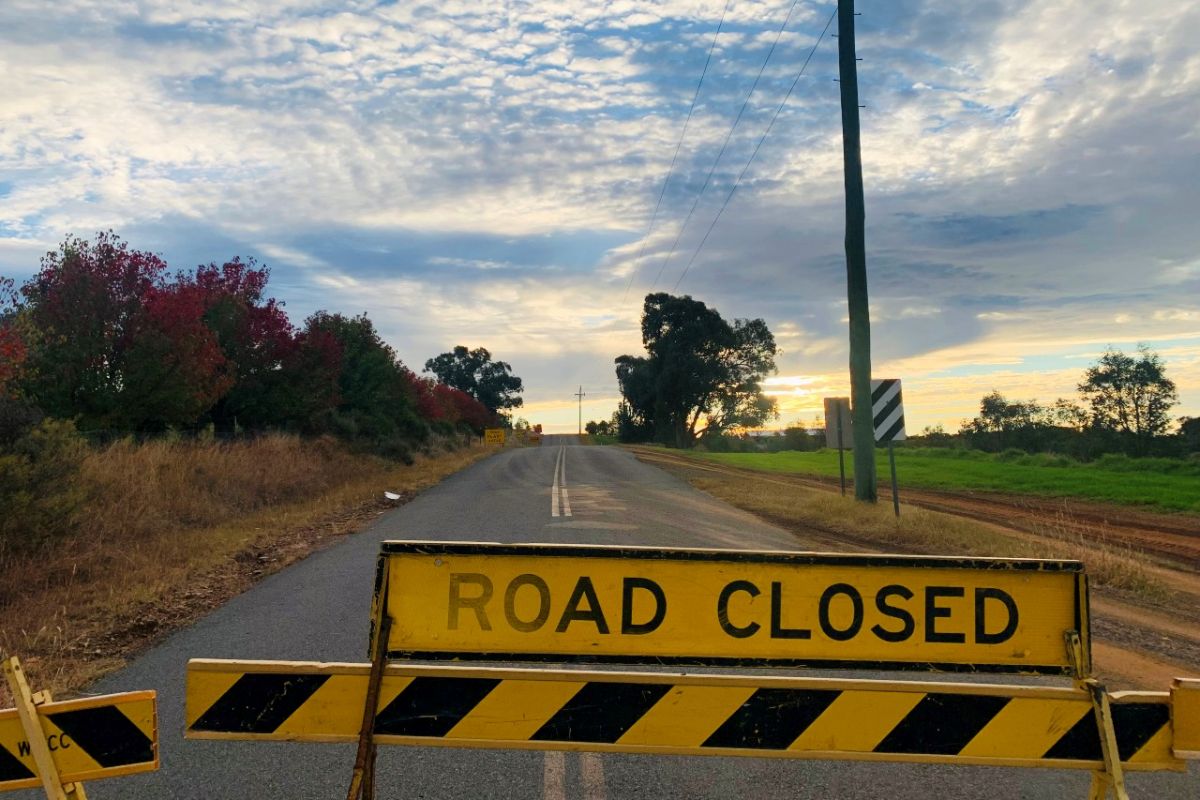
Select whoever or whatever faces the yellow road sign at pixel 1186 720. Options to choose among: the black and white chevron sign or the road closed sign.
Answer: the black and white chevron sign

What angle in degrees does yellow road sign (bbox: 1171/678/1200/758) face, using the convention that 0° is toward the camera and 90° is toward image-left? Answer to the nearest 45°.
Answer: approximately 0°

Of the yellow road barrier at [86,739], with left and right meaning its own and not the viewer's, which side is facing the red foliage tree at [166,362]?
back

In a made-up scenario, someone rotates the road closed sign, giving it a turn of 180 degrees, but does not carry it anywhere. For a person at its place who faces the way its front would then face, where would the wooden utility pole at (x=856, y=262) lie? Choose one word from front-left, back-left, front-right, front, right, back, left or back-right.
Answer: front

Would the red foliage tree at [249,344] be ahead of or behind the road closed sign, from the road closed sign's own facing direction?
behind

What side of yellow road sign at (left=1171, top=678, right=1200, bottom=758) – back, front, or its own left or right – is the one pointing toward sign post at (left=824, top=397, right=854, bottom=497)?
back

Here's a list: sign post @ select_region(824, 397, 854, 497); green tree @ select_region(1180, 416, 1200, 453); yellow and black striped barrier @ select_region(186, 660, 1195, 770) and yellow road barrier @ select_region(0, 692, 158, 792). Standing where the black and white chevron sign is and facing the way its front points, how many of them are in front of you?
2

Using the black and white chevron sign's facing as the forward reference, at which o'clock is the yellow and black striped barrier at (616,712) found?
The yellow and black striped barrier is roughly at 12 o'clock from the black and white chevron sign.

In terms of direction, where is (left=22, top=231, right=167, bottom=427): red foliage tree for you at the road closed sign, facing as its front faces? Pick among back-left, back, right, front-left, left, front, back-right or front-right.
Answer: back-right

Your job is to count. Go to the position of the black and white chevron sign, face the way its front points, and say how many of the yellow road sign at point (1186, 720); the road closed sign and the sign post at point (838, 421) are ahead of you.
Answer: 2

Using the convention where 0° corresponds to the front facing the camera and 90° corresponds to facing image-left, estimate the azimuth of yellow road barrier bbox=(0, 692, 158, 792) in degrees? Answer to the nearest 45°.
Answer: approximately 0°

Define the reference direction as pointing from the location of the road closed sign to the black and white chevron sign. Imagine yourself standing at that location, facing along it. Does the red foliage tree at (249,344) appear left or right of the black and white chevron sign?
left
